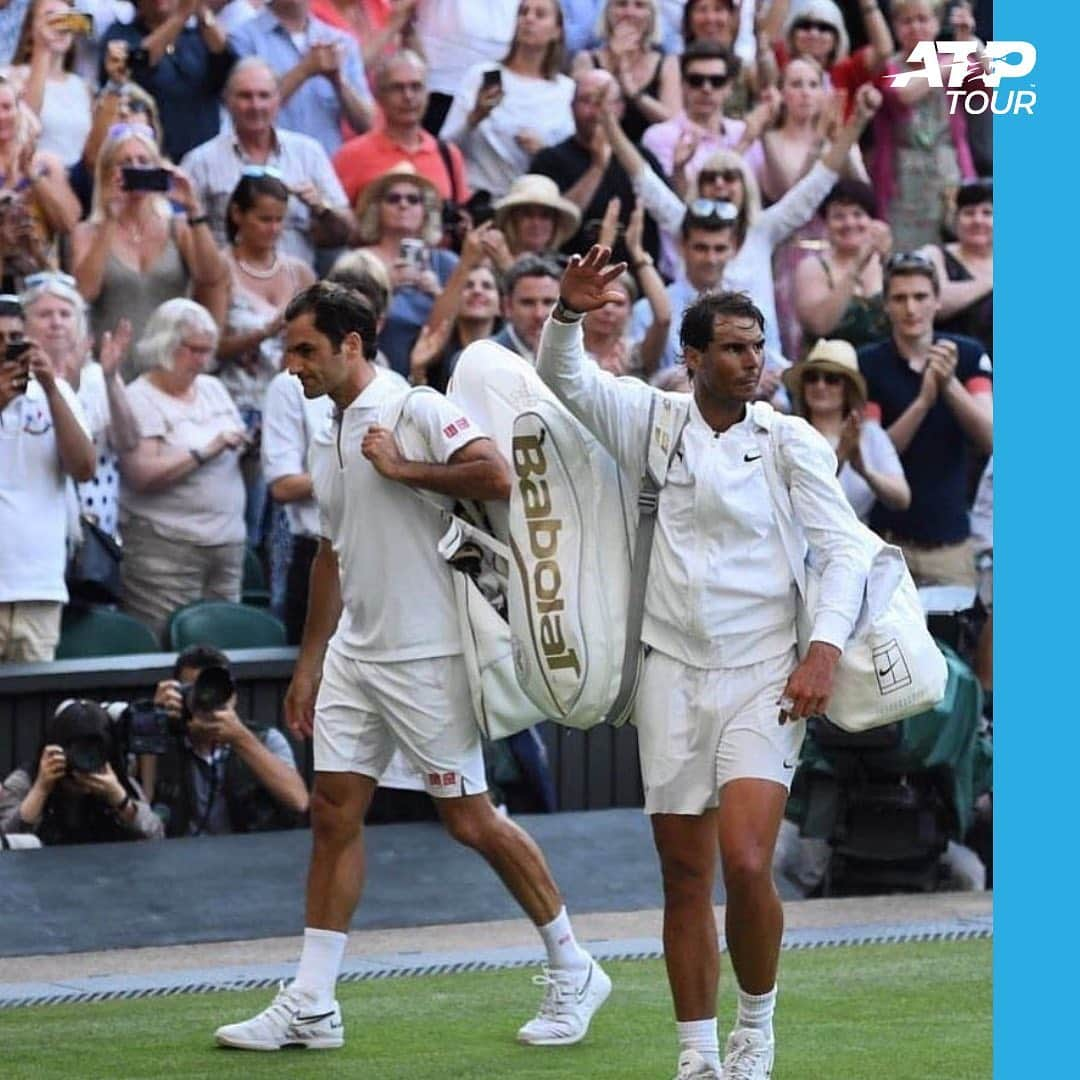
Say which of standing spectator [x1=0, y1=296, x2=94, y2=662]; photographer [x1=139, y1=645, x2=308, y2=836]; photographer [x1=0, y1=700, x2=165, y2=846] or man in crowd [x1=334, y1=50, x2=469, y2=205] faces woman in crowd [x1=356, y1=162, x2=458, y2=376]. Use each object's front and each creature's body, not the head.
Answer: the man in crowd

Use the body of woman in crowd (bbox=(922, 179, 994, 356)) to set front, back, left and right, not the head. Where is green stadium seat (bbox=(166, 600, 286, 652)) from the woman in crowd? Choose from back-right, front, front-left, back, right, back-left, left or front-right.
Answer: front-right

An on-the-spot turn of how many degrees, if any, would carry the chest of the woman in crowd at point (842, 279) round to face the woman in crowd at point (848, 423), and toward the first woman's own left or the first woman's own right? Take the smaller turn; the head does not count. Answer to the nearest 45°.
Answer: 0° — they already face them

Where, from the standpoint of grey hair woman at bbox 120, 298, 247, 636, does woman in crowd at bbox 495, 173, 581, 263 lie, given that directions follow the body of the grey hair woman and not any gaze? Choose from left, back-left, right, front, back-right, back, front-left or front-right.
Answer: left

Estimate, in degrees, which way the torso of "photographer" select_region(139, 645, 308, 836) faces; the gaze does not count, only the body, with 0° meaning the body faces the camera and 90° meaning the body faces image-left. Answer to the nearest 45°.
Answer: approximately 0°

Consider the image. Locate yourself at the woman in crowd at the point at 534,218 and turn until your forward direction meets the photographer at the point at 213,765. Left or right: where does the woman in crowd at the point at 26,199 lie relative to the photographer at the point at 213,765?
right

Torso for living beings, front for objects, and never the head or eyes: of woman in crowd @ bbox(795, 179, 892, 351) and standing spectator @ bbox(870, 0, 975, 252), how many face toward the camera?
2

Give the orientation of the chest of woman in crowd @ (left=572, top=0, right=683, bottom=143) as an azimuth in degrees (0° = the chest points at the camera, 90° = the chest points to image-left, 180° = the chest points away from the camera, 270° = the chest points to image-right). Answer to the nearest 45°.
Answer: approximately 0°

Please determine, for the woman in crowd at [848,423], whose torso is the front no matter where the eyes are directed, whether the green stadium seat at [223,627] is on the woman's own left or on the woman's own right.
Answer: on the woman's own right

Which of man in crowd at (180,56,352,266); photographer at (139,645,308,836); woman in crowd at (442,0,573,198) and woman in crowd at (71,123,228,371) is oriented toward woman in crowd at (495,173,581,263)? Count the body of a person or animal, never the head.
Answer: woman in crowd at (442,0,573,198)

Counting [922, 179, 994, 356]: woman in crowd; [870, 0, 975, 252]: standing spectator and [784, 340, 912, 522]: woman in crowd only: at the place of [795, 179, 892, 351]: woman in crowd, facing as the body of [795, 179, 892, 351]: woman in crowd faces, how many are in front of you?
1

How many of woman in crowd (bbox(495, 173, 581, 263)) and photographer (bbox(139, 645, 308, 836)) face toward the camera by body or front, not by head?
2
